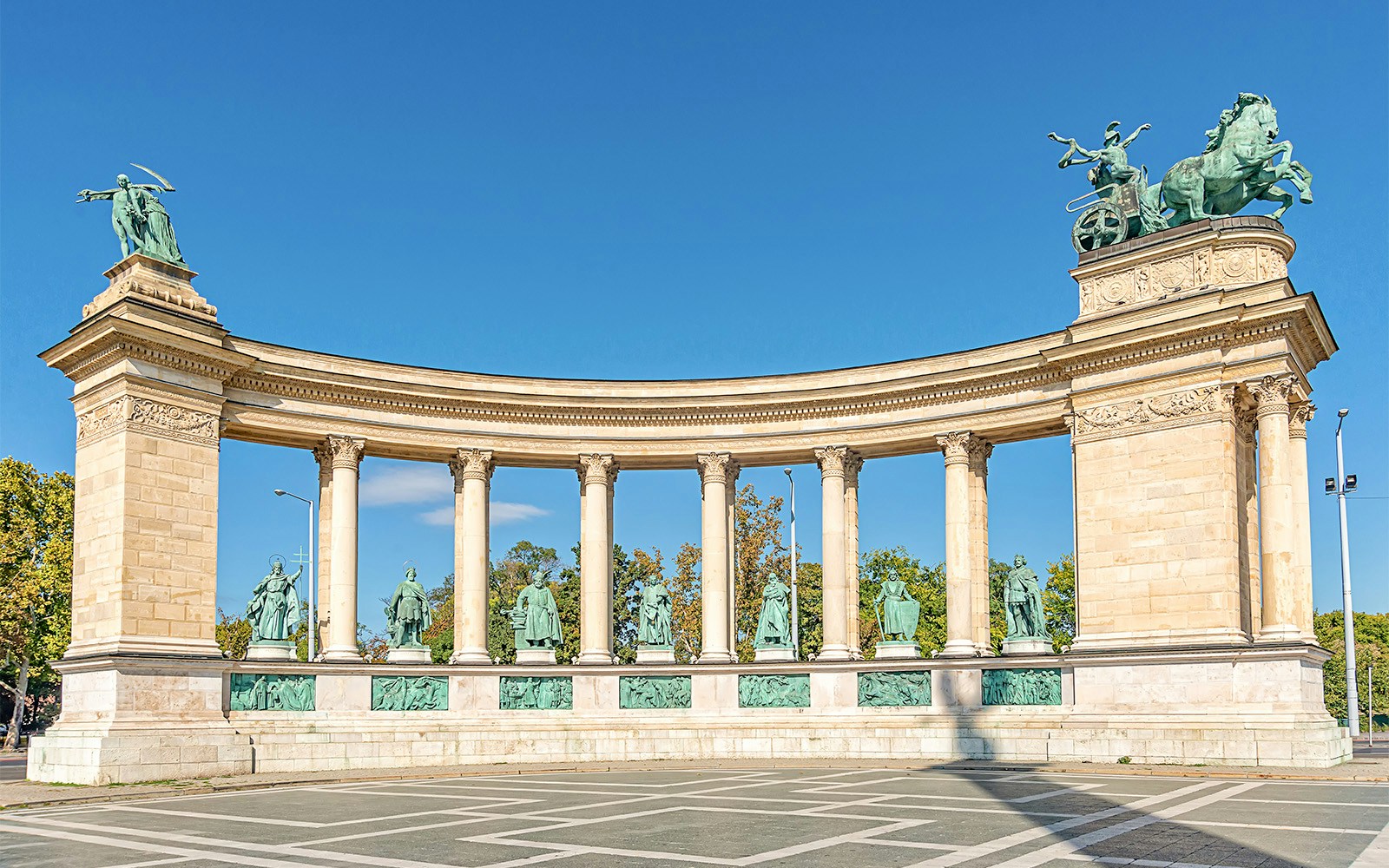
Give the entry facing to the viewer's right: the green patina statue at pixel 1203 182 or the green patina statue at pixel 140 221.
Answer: the green patina statue at pixel 1203 182

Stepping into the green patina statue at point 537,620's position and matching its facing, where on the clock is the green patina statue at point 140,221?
the green patina statue at point 140,221 is roughly at 2 o'clock from the green patina statue at point 537,620.

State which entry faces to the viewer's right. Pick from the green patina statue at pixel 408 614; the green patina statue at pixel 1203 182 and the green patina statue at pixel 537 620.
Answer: the green patina statue at pixel 1203 182

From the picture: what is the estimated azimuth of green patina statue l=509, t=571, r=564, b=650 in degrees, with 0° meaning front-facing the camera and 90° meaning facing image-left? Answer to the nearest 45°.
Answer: approximately 0°

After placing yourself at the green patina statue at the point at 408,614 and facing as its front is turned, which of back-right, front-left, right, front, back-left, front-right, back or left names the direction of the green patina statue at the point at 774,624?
left

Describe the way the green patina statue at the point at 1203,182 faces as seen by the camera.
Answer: facing to the right of the viewer

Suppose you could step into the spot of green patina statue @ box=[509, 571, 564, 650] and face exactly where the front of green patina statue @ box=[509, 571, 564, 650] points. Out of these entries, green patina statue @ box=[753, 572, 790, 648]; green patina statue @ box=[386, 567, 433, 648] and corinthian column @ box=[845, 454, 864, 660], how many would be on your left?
2

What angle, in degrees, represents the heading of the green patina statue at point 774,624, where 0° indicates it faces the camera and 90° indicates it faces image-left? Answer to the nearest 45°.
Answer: approximately 0°

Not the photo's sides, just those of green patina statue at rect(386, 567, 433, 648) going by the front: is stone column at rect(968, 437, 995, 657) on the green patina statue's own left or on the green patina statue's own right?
on the green patina statue's own left

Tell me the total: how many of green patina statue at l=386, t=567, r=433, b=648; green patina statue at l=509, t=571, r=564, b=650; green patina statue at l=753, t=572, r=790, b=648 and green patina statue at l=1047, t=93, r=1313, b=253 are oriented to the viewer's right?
1

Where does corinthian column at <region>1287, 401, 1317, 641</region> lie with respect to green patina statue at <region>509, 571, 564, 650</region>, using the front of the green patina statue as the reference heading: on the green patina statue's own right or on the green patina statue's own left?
on the green patina statue's own left
